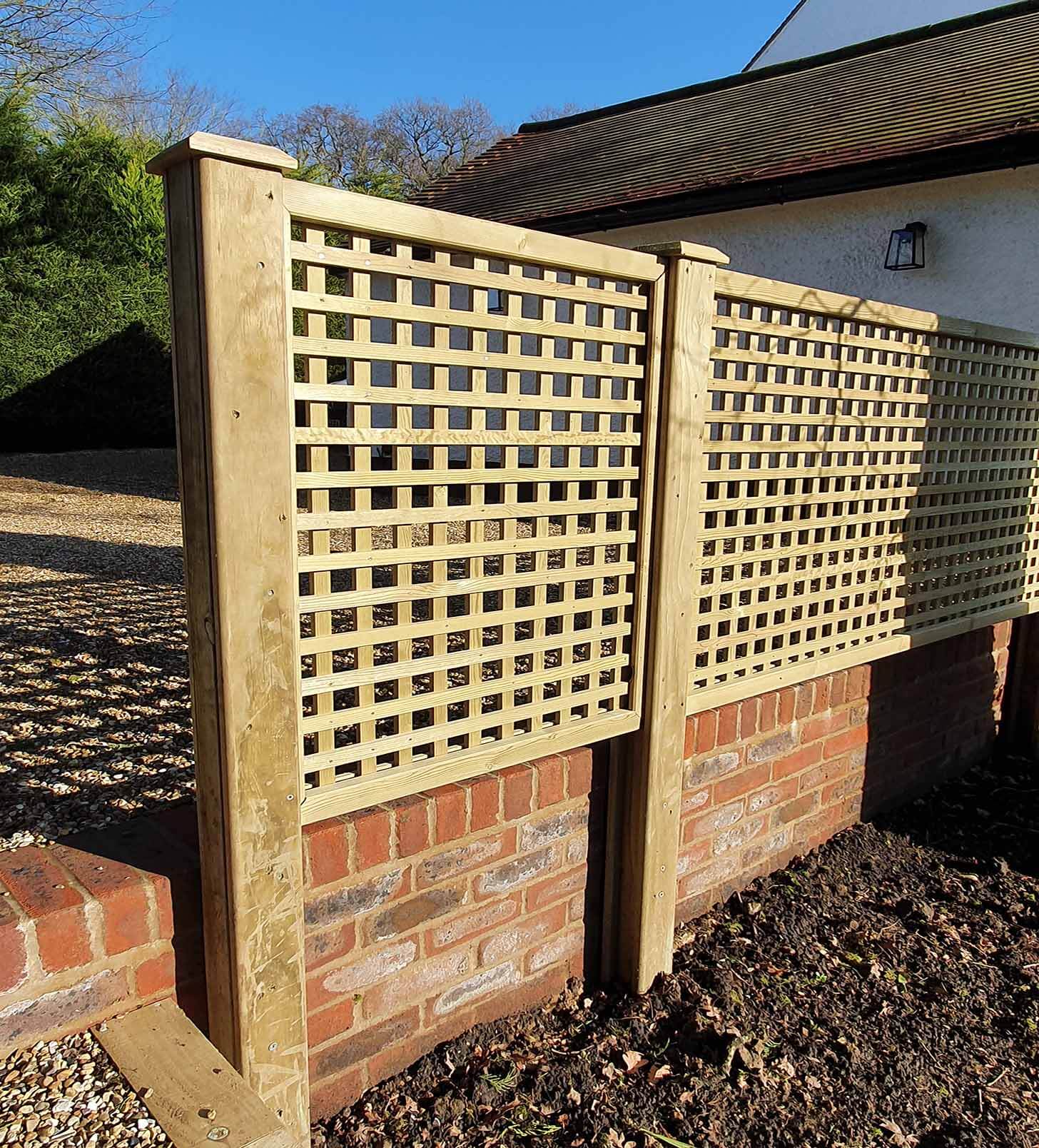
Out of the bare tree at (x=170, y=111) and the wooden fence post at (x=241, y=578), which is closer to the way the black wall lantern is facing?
the wooden fence post

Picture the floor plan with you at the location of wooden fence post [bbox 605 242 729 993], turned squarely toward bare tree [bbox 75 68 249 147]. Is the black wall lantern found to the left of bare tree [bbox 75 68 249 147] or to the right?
right

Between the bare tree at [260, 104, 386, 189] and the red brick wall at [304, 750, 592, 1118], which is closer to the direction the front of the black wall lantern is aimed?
the red brick wall

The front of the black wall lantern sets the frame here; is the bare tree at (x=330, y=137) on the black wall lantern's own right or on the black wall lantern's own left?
on the black wall lantern's own right

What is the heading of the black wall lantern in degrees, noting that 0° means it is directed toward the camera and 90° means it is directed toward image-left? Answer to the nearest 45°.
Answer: approximately 45°

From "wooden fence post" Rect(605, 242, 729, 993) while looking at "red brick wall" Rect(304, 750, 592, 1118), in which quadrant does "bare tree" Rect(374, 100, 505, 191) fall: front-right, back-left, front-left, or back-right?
back-right

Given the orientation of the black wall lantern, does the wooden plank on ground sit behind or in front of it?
in front

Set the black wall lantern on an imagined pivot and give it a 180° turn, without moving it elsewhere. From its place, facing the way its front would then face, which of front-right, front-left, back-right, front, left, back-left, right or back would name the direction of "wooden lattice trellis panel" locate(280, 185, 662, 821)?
back-right

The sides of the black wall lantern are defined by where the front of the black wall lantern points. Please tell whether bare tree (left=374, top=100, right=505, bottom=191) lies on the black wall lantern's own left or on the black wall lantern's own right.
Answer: on the black wall lantern's own right

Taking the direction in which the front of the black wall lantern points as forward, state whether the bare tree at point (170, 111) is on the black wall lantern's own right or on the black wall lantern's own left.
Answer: on the black wall lantern's own right
